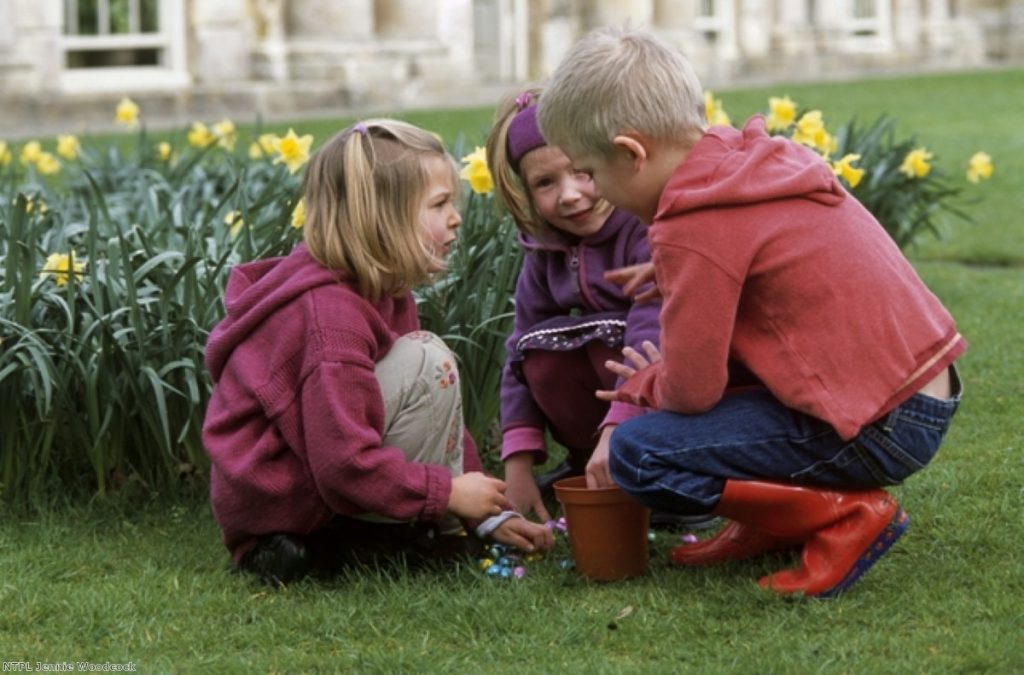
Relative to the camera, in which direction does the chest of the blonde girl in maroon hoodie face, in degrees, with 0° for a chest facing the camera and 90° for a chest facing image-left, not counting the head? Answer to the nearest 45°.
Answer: approximately 270°

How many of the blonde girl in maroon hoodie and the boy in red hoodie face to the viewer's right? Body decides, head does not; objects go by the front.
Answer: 1

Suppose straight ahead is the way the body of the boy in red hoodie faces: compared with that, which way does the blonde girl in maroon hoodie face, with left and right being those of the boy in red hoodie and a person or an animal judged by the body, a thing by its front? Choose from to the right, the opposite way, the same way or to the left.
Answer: the opposite way

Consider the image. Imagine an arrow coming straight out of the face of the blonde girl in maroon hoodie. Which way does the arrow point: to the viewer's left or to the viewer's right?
to the viewer's right

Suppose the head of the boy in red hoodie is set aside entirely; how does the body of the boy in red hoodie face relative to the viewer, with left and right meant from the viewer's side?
facing to the left of the viewer

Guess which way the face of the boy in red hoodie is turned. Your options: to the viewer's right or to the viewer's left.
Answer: to the viewer's left

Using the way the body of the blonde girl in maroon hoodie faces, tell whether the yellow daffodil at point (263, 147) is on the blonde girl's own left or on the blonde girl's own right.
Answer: on the blonde girl's own left

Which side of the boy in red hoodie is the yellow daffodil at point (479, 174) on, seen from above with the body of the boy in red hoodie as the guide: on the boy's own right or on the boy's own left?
on the boy's own right

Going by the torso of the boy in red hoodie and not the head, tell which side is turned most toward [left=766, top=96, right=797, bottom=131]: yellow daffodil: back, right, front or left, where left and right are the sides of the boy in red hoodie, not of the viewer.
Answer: right
